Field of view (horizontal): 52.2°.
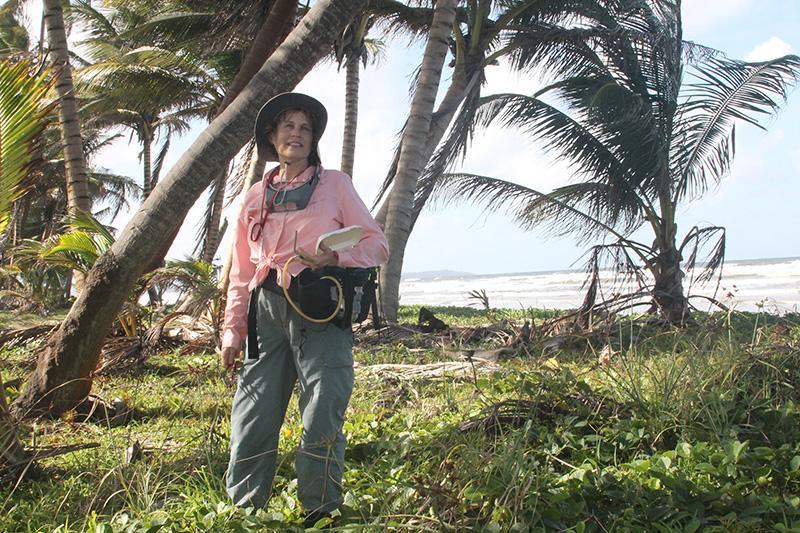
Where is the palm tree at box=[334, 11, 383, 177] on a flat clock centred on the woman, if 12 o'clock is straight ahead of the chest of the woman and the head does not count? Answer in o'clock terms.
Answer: The palm tree is roughly at 6 o'clock from the woman.

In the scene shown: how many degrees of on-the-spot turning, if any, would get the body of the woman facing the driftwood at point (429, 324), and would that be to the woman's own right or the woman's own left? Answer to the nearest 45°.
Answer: approximately 180°

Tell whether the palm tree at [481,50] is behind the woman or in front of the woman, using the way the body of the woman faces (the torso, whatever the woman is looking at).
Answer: behind

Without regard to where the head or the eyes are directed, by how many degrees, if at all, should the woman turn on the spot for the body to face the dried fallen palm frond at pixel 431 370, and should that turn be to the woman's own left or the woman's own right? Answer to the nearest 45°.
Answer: approximately 180°

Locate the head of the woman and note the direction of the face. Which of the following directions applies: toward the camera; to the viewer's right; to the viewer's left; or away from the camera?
toward the camera

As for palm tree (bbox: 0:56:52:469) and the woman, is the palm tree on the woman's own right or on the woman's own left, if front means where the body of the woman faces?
on the woman's own right

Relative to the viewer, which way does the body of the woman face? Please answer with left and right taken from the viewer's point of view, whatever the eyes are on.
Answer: facing the viewer

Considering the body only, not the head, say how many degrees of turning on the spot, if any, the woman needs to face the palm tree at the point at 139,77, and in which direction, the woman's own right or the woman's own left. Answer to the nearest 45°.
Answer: approximately 180°
